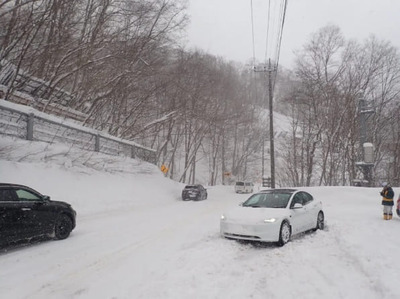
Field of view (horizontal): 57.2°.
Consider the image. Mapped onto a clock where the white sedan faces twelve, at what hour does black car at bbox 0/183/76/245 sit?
The black car is roughly at 1 o'clock from the white sedan.

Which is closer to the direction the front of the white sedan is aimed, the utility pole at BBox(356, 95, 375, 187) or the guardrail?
the guardrail

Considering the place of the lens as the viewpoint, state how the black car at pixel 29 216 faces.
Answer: facing away from the viewer and to the right of the viewer

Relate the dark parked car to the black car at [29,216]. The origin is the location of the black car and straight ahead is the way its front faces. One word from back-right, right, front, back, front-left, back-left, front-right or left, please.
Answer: front

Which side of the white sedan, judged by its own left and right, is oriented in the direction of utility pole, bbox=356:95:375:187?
back

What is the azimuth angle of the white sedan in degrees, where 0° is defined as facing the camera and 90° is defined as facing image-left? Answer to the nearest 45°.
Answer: approximately 45°

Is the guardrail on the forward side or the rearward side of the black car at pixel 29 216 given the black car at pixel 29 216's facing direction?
on the forward side

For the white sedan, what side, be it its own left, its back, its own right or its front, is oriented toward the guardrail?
right

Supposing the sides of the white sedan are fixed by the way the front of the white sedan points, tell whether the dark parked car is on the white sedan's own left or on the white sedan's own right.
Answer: on the white sedan's own right
